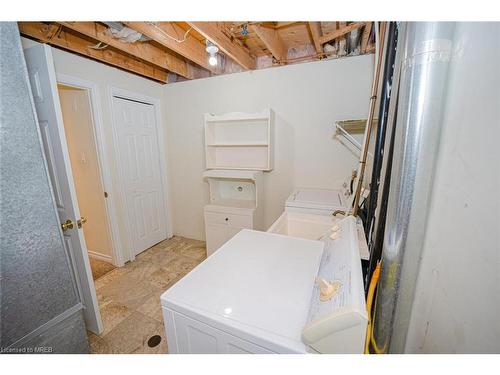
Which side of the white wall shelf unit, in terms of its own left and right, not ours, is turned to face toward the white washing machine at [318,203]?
left

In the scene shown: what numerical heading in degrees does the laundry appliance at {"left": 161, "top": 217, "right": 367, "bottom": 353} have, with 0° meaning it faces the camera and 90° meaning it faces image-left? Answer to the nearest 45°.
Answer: approximately 135°

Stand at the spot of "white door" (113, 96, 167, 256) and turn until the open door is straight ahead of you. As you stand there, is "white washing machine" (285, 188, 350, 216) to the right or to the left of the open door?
left

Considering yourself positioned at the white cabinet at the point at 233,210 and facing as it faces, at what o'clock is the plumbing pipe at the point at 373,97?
The plumbing pipe is roughly at 9 o'clock from the white cabinet.

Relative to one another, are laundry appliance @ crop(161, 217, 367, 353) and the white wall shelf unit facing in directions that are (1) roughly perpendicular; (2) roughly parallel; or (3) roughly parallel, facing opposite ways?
roughly perpendicular

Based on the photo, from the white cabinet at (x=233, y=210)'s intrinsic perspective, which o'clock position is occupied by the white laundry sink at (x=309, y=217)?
The white laundry sink is roughly at 9 o'clock from the white cabinet.

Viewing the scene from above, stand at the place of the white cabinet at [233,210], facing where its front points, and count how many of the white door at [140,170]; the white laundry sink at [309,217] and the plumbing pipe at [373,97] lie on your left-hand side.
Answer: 2

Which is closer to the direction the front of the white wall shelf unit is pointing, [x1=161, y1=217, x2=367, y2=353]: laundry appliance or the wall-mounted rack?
the laundry appliance

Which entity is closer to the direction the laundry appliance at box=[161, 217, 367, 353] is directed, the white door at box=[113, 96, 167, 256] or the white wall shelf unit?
the white door

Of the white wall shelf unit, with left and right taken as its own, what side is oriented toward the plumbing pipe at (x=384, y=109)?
left

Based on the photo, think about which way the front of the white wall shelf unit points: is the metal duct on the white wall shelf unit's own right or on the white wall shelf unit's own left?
on the white wall shelf unit's own left

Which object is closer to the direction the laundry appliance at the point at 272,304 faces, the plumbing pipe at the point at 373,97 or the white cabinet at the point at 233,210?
the white cabinet

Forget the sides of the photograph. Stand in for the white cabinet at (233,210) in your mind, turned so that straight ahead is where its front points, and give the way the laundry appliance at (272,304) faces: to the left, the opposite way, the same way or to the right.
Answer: to the right

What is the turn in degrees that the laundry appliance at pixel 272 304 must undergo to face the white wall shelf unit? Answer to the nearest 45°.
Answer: approximately 45° to its right

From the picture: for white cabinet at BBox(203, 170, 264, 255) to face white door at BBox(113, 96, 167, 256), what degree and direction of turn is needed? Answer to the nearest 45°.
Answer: approximately 45° to its right
